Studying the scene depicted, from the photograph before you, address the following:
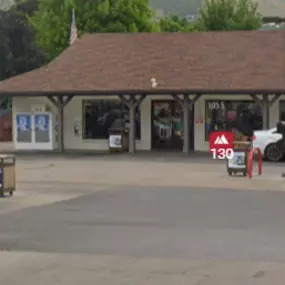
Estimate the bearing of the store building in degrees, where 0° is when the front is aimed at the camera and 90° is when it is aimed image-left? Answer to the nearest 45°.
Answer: approximately 0°

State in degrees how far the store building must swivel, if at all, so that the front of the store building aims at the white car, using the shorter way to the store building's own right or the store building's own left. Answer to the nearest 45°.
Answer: approximately 45° to the store building's own left

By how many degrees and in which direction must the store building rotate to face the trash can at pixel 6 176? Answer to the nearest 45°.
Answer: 0° — it already faces it

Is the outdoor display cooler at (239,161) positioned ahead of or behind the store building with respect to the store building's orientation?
ahead
